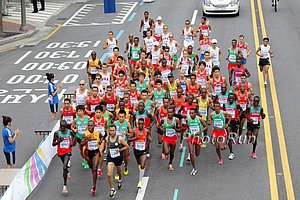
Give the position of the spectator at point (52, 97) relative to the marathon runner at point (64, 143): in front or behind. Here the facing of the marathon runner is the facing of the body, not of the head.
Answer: behind

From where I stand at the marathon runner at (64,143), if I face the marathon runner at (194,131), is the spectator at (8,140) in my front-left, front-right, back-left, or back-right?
back-left

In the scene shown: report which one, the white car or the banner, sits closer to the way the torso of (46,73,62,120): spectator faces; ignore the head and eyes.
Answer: the white car

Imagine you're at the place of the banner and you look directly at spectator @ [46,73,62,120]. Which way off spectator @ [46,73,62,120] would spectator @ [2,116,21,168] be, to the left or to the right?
left

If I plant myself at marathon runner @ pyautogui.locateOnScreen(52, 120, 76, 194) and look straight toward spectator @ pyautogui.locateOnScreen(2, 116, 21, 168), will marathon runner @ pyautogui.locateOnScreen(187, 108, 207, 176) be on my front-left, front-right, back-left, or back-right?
back-right

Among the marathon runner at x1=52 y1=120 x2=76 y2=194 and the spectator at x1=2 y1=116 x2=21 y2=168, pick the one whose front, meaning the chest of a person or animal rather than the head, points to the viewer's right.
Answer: the spectator

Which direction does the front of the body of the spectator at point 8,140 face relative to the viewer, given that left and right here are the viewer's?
facing to the right of the viewer

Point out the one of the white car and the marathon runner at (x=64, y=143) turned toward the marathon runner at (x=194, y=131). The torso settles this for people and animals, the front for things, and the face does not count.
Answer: the white car

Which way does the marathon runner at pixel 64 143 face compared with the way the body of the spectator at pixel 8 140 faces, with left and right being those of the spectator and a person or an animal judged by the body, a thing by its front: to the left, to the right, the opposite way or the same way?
to the right

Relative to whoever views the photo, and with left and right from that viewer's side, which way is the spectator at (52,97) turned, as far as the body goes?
facing to the right of the viewer
